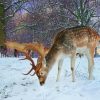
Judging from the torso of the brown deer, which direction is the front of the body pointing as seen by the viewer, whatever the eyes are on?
to the viewer's left
